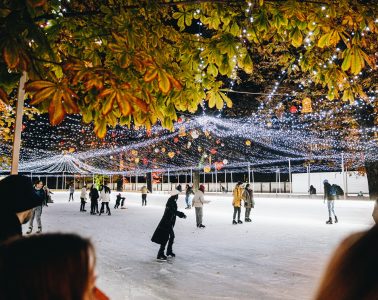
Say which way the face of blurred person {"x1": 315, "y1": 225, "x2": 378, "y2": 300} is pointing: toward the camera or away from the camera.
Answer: away from the camera

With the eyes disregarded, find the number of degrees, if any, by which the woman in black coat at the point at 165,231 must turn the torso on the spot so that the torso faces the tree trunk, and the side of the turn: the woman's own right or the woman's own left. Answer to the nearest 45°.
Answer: approximately 45° to the woman's own left

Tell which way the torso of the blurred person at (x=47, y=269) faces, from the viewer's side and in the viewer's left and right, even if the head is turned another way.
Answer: facing away from the viewer and to the right of the viewer

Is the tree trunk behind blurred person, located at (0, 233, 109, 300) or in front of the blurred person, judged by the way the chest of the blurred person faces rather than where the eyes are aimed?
in front

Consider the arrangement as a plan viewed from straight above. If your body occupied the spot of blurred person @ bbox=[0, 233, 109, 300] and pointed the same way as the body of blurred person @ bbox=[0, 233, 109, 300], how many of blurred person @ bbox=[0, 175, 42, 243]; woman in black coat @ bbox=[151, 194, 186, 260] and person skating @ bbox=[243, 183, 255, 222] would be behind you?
0

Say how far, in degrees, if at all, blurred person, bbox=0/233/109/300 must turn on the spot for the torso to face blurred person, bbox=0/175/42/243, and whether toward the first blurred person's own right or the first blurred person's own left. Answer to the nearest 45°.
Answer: approximately 45° to the first blurred person's own left

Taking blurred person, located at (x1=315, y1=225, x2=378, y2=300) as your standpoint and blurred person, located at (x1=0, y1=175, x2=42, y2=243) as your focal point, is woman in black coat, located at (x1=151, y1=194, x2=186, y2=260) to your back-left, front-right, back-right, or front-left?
front-right

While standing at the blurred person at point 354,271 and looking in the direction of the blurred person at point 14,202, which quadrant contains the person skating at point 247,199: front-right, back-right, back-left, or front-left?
front-right
